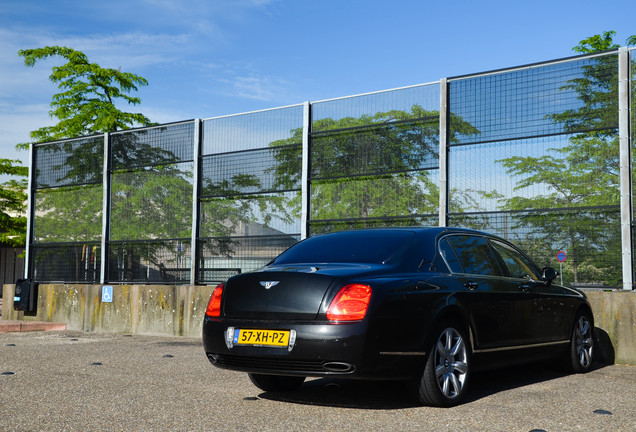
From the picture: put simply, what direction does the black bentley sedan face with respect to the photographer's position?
facing away from the viewer and to the right of the viewer

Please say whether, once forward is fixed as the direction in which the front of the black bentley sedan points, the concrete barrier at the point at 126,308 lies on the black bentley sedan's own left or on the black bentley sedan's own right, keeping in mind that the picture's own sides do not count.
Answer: on the black bentley sedan's own left

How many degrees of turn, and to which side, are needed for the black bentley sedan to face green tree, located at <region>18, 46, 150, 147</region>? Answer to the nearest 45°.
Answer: approximately 90° to its left
